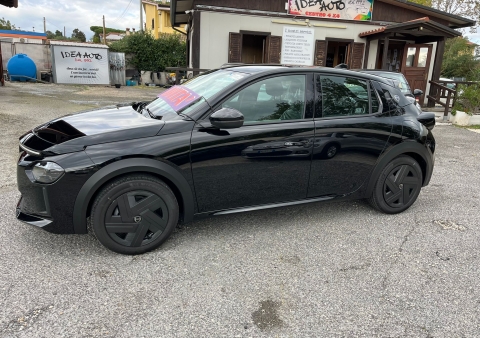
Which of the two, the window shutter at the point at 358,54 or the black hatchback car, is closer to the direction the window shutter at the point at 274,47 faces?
the black hatchback car

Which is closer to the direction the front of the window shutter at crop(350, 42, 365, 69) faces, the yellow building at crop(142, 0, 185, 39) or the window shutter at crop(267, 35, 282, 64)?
the window shutter

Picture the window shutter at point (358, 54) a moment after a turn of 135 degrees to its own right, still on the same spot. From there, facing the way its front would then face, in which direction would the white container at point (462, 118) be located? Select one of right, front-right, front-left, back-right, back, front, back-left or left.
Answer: back

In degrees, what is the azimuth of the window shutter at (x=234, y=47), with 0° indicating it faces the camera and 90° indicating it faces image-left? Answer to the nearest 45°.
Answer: approximately 0°

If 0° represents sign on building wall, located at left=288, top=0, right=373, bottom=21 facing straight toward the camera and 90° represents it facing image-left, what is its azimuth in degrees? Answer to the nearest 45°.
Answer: approximately 0°

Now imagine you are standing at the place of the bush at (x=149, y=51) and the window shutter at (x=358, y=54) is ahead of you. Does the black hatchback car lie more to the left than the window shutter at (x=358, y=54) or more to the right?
right

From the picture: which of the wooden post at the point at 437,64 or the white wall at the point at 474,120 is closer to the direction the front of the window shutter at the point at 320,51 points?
the white wall
